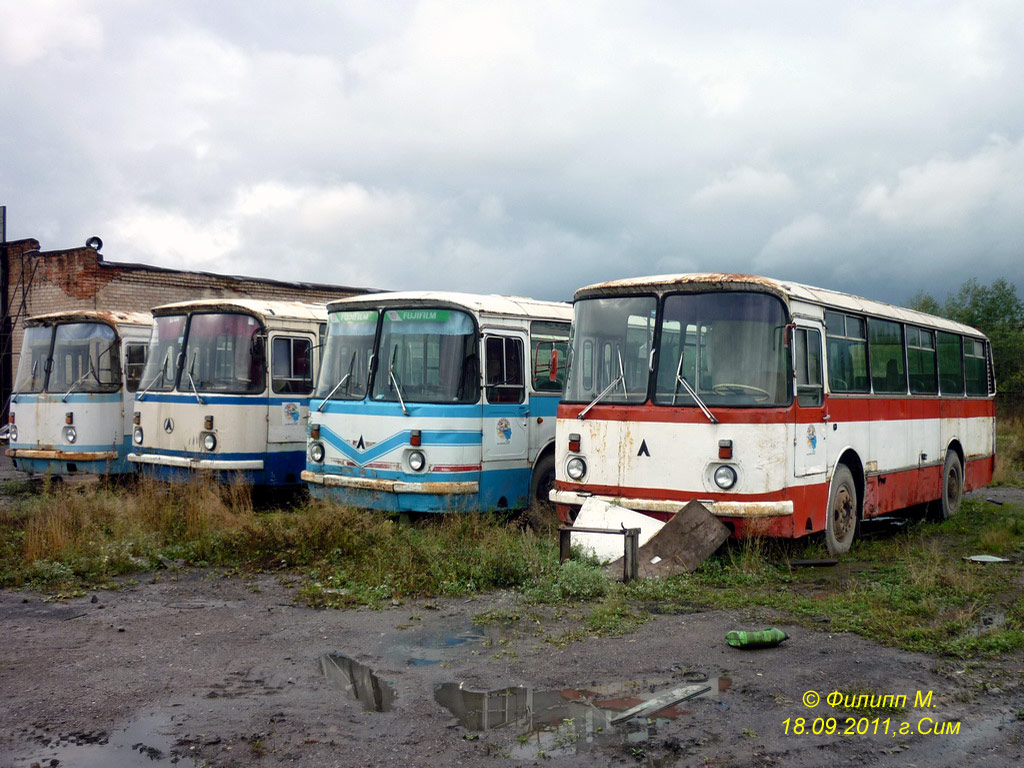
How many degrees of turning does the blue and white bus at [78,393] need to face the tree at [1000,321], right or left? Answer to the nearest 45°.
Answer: approximately 135° to its left

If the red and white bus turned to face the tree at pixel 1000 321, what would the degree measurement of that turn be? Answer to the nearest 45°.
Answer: approximately 135° to its right

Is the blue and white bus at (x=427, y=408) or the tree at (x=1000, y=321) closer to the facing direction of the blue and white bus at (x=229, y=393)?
the blue and white bus

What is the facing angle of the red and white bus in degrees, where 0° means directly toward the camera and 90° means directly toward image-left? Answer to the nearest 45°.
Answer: approximately 45°

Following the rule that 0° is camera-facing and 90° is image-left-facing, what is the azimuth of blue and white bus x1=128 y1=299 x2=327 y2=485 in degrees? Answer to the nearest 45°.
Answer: approximately 45°

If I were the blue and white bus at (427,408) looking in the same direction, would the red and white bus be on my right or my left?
on my left

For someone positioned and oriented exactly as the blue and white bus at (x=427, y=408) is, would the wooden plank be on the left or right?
on its left

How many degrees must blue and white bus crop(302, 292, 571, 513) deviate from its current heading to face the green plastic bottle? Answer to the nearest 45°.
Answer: approximately 90° to its left

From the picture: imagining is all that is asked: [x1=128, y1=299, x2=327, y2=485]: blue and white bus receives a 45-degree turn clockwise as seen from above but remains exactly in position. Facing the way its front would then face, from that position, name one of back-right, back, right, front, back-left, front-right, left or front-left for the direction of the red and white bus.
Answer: back-left

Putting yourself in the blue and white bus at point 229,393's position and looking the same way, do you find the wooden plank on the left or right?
on its left

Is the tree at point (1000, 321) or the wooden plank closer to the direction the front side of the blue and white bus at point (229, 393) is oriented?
the wooden plank

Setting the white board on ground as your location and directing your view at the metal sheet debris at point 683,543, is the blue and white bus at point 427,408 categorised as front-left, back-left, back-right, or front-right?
back-left

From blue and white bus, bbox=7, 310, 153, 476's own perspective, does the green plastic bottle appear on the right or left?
on its left

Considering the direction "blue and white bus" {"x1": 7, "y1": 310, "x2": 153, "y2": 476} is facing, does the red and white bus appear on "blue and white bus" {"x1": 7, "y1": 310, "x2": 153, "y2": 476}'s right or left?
on its left
